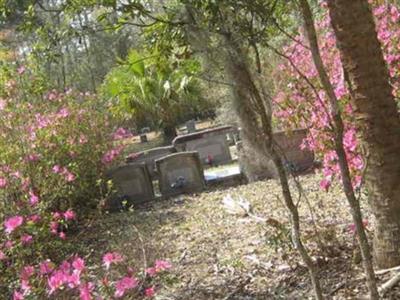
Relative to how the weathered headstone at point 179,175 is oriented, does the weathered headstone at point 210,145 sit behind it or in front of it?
behind

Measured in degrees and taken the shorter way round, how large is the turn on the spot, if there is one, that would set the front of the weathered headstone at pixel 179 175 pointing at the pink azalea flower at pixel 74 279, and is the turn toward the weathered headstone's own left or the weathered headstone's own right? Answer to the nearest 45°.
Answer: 0° — it already faces it

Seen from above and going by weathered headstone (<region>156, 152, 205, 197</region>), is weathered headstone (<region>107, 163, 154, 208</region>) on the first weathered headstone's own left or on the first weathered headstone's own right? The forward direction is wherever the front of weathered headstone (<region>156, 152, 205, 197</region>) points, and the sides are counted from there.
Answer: on the first weathered headstone's own right

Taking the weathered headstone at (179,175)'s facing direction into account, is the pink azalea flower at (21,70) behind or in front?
in front

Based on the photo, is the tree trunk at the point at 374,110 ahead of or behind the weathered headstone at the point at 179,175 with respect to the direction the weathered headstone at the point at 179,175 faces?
ahead

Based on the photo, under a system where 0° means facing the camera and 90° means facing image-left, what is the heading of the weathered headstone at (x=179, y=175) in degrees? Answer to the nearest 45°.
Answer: approximately 0°

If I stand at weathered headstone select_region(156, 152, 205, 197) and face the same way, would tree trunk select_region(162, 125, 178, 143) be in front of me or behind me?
behind

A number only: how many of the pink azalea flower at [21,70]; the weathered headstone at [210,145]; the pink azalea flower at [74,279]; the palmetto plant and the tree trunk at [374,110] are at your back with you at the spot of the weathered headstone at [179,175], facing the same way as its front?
2

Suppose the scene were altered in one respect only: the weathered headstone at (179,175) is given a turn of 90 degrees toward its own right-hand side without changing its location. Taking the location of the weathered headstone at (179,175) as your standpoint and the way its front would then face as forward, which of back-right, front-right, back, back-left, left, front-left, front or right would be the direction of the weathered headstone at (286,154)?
back

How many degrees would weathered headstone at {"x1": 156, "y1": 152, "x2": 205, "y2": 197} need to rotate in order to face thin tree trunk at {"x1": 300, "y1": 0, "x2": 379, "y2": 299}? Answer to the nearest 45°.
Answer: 0° — it already faces it

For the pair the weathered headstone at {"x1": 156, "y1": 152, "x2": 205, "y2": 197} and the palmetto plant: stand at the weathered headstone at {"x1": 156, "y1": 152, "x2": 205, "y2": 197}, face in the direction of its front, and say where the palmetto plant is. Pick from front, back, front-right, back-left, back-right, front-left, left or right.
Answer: back

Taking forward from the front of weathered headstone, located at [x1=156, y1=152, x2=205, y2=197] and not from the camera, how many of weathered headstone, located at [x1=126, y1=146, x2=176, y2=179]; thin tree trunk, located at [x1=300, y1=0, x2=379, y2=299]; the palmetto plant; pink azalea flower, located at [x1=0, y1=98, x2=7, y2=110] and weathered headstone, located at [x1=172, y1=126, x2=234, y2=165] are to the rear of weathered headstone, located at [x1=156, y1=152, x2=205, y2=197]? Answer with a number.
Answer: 3

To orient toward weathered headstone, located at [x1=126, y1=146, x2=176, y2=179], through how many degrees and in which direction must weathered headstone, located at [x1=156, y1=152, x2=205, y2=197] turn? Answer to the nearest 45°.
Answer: approximately 180°
